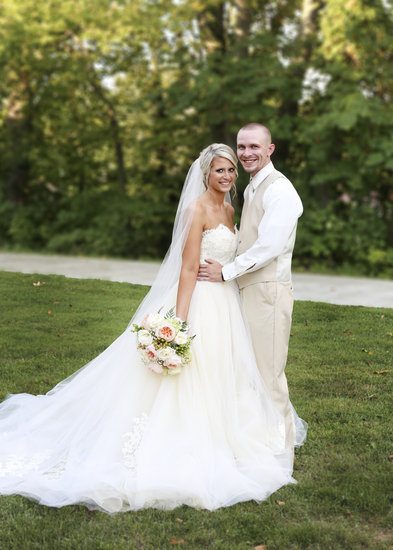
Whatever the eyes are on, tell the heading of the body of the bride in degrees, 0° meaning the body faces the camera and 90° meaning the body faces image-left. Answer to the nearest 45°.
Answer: approximately 315°

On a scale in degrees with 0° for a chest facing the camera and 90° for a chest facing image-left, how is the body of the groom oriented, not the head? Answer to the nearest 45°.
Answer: approximately 45°

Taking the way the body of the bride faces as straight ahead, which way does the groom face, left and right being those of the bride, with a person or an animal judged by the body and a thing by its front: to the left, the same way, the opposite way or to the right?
to the right
